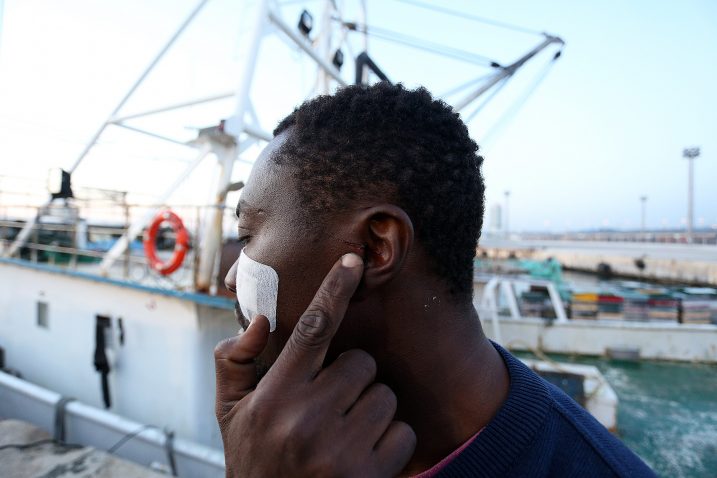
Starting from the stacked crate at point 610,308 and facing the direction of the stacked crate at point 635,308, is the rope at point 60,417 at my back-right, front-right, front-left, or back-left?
back-right

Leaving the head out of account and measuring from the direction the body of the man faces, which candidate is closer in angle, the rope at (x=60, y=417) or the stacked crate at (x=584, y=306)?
the rope

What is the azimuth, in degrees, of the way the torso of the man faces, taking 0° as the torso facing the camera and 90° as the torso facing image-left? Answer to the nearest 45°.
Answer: approximately 90°

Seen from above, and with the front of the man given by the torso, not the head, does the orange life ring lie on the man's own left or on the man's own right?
on the man's own right

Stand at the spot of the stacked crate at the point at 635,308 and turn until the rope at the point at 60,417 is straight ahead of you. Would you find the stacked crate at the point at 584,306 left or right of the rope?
right

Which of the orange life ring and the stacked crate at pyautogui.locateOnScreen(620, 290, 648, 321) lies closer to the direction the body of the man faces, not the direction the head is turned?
the orange life ring

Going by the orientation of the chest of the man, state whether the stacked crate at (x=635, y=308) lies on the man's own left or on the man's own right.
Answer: on the man's own right

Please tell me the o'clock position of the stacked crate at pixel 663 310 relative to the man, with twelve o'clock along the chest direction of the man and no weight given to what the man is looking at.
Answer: The stacked crate is roughly at 4 o'clock from the man.

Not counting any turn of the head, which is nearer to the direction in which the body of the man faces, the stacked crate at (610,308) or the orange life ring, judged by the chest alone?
the orange life ring

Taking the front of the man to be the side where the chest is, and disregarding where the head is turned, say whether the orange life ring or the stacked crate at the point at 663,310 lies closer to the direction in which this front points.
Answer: the orange life ring
